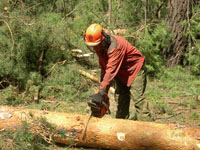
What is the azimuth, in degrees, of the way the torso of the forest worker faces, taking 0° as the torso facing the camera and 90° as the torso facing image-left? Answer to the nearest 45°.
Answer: approximately 45°

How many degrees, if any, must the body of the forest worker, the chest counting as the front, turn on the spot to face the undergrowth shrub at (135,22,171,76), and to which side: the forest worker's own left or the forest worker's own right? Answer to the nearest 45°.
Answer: approximately 135° to the forest worker's own right

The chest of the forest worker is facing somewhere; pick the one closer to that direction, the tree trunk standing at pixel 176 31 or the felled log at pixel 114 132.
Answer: the felled log
